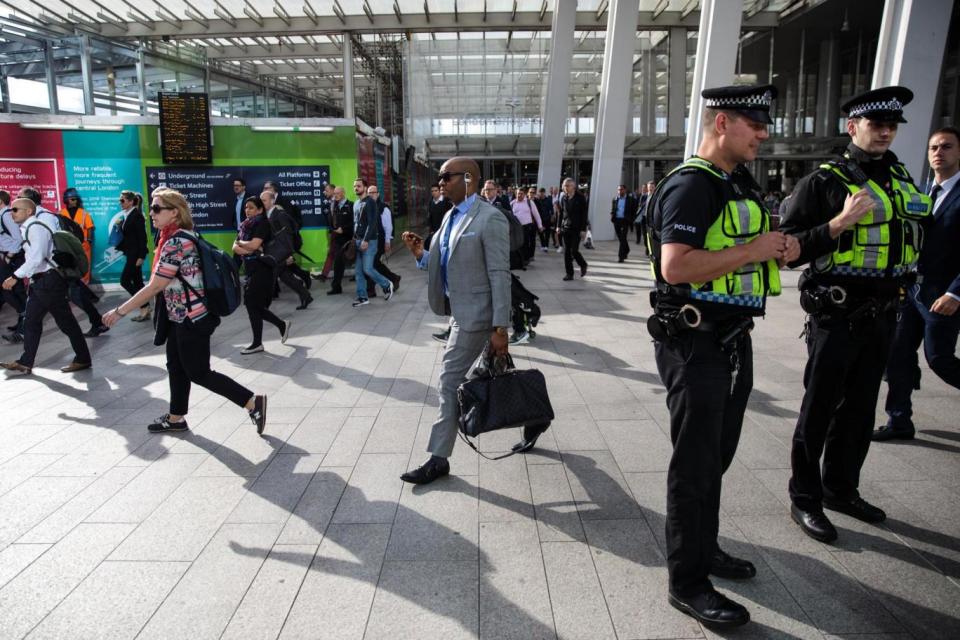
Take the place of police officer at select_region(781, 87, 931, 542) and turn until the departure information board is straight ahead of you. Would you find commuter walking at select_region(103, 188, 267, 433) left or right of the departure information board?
left

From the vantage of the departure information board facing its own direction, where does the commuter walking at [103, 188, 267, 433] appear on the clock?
The commuter walking is roughly at 12 o'clock from the departure information board.

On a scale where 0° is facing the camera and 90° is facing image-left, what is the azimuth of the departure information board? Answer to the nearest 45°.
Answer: approximately 0°

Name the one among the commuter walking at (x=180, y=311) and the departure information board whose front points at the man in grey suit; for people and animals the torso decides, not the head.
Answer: the departure information board

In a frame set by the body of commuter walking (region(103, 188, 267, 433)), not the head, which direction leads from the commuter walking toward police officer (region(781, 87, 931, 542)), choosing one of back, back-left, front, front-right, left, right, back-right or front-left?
back-left

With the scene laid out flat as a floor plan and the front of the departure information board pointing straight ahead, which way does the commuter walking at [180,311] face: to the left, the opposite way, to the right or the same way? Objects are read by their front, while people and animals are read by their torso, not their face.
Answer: to the right

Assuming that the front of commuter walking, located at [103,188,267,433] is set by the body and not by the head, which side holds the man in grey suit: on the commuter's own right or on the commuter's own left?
on the commuter's own left

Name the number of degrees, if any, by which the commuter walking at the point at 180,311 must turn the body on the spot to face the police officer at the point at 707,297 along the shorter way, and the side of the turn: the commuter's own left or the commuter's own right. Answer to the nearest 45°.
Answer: approximately 135° to the commuter's own left

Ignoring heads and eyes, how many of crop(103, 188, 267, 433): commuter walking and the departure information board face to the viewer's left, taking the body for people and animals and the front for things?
1

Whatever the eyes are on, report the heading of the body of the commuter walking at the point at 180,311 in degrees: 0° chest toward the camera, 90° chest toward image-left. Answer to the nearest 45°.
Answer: approximately 90°

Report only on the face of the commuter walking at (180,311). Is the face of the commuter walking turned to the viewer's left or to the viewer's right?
to the viewer's left
